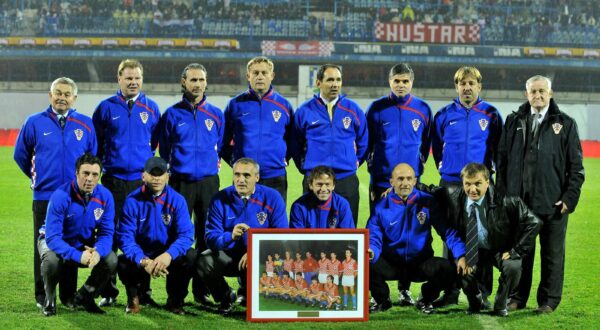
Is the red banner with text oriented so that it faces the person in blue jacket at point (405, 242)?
yes

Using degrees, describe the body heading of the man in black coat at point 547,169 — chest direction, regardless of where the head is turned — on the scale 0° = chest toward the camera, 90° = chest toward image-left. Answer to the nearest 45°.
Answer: approximately 0°

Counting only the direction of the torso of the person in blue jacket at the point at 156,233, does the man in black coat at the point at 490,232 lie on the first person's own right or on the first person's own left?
on the first person's own left

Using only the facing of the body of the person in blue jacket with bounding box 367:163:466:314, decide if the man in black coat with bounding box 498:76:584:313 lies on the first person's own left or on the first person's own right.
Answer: on the first person's own left

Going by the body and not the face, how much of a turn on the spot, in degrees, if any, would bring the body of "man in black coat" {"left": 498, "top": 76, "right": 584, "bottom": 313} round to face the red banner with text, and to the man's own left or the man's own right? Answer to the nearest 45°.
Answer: approximately 180°

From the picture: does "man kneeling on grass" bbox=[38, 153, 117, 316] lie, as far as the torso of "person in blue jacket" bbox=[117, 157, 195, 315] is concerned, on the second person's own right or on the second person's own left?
on the second person's own right

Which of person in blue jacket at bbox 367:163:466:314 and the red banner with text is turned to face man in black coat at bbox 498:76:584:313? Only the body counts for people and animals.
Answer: the red banner with text
